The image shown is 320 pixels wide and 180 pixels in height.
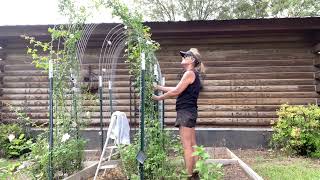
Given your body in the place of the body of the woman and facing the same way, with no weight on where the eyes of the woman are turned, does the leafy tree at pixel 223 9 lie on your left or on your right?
on your right

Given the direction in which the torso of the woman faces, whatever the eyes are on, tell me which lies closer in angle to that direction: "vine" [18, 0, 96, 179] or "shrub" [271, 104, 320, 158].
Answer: the vine

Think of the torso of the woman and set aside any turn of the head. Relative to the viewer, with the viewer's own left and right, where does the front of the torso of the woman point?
facing to the left of the viewer

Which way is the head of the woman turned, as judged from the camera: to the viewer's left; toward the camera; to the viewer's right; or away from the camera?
to the viewer's left

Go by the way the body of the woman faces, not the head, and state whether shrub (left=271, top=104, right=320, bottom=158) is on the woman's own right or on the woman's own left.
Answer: on the woman's own right

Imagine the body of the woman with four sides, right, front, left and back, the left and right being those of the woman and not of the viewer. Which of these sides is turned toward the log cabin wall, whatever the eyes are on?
right

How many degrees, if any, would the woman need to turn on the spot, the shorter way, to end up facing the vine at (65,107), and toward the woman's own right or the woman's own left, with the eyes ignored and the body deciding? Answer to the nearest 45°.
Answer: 0° — they already face it

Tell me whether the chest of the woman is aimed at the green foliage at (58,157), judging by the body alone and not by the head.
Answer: yes

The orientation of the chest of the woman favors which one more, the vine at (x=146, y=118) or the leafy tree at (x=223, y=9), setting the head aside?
the vine
